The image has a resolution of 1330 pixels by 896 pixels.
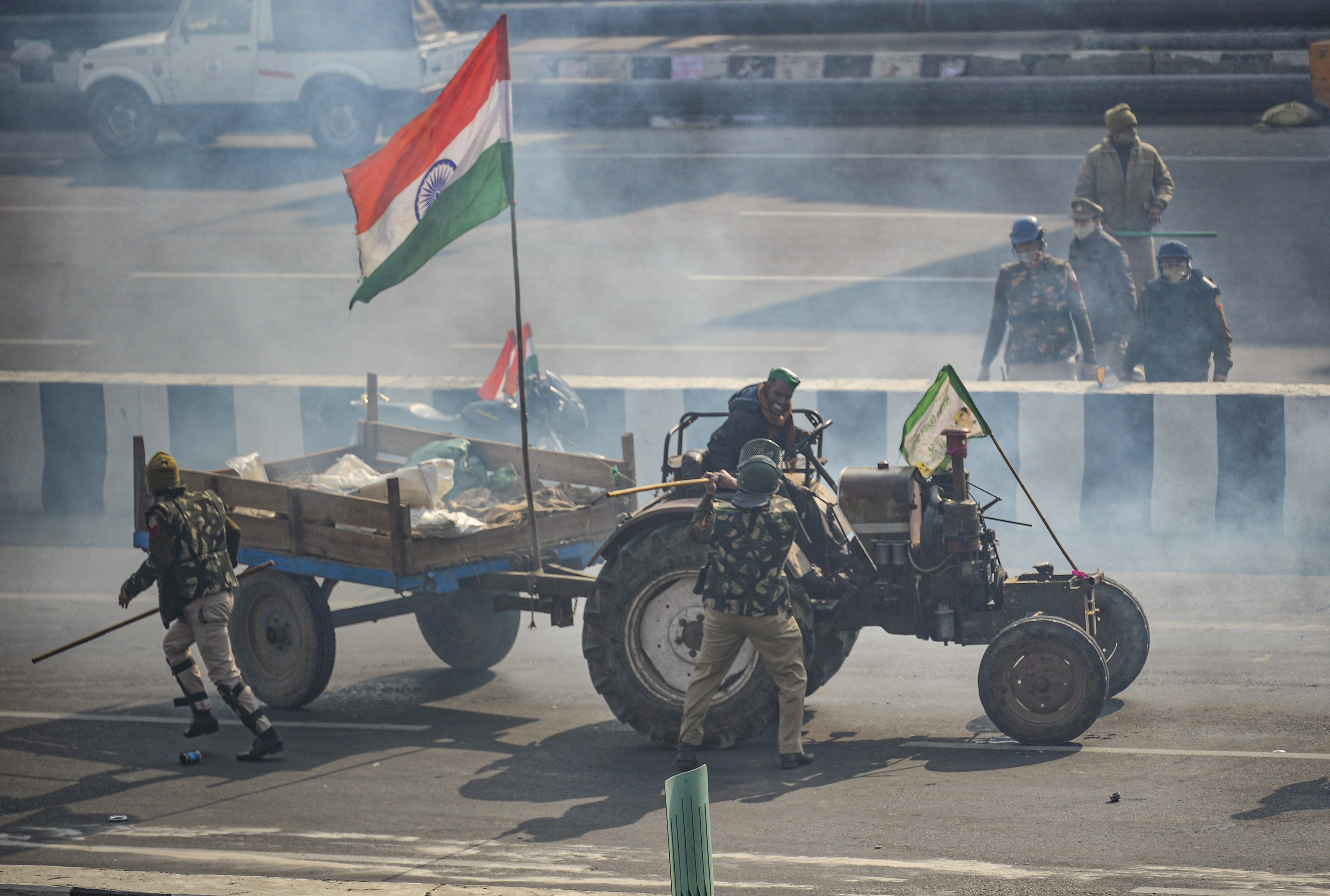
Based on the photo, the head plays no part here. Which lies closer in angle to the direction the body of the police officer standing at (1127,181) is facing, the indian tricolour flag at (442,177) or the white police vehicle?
the indian tricolour flag

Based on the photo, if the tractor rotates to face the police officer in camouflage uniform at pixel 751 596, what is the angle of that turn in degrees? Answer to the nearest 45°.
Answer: approximately 135° to its right

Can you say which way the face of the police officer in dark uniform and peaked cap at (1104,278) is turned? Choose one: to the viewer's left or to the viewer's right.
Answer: to the viewer's left

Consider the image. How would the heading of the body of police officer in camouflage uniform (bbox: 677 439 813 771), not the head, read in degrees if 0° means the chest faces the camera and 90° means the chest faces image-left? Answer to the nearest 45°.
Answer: approximately 180°

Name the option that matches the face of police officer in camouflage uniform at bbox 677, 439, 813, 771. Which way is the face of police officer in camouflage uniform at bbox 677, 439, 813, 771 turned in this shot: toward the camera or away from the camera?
away from the camera

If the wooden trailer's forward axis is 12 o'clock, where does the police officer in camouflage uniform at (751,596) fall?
The police officer in camouflage uniform is roughly at 12 o'clock from the wooden trailer.

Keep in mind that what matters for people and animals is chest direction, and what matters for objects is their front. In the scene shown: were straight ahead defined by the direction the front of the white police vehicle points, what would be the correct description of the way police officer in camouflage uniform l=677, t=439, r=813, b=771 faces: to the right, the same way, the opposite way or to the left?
to the right

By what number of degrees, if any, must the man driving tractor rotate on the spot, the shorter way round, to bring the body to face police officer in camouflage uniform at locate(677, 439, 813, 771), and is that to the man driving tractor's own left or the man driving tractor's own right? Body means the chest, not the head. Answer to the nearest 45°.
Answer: approximately 45° to the man driving tractor's own right

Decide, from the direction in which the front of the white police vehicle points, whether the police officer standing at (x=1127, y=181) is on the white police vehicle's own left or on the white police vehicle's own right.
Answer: on the white police vehicle's own left

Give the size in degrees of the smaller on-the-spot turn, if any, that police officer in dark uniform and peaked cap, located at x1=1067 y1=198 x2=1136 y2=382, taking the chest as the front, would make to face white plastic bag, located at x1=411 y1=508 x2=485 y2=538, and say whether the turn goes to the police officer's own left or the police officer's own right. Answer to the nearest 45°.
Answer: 0° — they already face it

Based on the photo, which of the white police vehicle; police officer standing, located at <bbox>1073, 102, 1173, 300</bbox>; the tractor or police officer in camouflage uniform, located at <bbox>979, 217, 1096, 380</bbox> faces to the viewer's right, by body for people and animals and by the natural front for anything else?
the tractor

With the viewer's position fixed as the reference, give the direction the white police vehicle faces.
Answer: facing to the left of the viewer

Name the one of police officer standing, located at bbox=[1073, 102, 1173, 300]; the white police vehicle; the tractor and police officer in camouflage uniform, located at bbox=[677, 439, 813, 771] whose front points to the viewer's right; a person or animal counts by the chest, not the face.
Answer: the tractor

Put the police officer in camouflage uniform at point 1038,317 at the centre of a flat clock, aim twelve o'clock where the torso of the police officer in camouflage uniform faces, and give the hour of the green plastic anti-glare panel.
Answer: The green plastic anti-glare panel is roughly at 12 o'clock from the police officer in camouflage uniform.

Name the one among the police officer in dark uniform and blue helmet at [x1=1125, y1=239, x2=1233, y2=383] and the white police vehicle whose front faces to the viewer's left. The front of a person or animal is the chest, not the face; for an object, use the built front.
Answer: the white police vehicle
